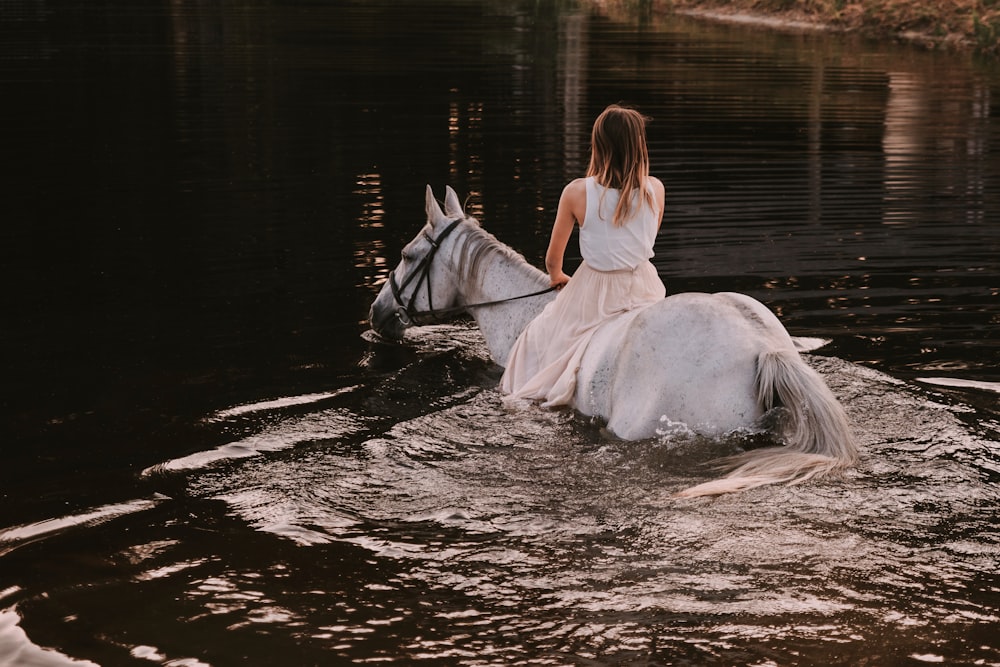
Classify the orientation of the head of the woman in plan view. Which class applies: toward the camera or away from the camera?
away from the camera

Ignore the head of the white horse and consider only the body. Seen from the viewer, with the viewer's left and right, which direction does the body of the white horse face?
facing to the left of the viewer
